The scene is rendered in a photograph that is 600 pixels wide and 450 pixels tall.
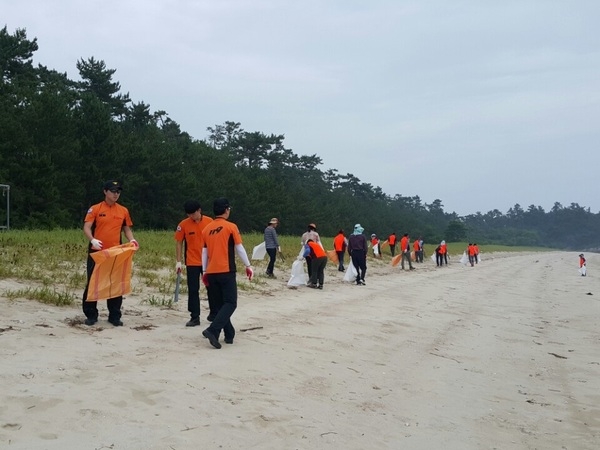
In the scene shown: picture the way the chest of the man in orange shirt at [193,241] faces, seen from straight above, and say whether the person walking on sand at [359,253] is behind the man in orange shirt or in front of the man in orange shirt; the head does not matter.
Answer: behind

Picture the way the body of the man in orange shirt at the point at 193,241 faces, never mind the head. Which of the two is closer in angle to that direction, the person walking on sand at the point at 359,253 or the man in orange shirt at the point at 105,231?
the man in orange shirt

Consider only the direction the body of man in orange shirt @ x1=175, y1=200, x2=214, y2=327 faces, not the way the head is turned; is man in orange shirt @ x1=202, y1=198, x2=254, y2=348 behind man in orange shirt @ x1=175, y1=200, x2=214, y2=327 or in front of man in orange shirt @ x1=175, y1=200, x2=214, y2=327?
in front

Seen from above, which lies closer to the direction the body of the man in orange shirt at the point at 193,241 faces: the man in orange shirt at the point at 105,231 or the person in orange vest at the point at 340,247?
the man in orange shirt

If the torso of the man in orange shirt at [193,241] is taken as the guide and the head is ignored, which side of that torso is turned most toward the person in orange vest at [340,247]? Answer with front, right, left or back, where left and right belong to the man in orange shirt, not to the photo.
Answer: back

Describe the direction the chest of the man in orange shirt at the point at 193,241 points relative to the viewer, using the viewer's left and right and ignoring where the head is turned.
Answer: facing the viewer
